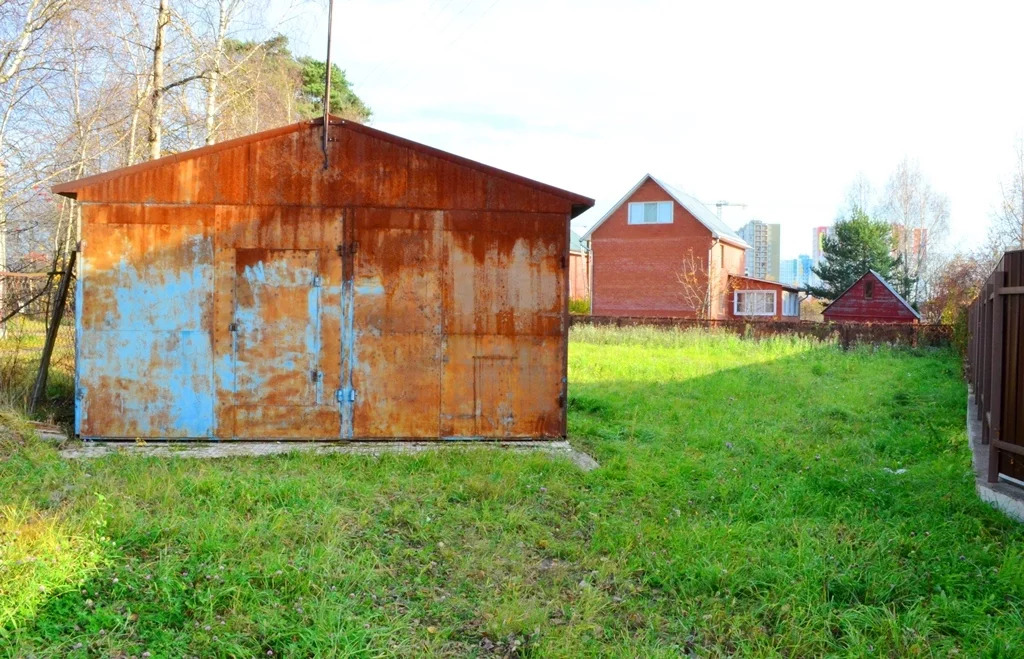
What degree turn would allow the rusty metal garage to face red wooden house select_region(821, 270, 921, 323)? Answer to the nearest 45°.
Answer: approximately 135° to its left

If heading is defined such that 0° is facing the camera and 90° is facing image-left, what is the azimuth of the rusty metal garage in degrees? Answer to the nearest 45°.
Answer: approximately 0°

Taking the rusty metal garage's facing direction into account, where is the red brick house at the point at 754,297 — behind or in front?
behind

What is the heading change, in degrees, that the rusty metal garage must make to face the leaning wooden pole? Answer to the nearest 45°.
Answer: approximately 135° to its right

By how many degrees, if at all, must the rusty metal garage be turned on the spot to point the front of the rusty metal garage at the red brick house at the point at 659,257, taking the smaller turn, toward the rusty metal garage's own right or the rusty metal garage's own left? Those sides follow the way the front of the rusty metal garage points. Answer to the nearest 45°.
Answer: approximately 135° to the rusty metal garage's own left

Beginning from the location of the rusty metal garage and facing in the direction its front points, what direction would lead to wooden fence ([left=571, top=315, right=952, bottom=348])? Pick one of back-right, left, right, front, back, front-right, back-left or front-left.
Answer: back-left
